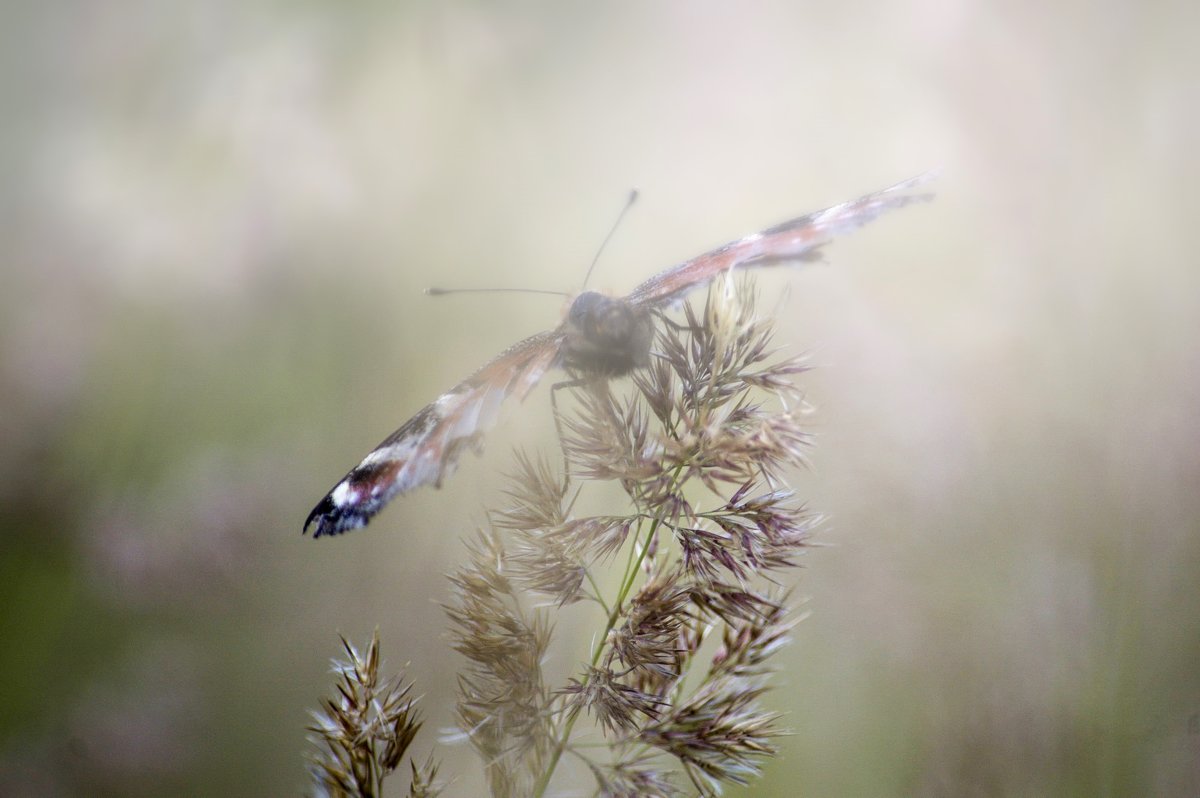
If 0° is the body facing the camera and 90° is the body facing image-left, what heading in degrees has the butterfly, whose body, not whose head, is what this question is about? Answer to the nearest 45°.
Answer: approximately 0°
